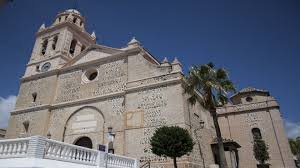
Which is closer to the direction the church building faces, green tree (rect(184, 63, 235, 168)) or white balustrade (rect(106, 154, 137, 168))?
the white balustrade

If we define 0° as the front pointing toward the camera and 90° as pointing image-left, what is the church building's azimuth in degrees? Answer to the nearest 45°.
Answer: approximately 45°

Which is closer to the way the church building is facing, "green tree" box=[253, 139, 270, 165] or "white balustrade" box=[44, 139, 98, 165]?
the white balustrade

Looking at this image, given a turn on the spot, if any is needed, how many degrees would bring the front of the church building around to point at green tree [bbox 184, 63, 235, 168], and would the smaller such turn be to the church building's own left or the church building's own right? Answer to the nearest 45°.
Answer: approximately 90° to the church building's own left

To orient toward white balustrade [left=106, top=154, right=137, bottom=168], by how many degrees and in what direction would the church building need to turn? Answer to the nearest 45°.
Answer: approximately 45° to its left

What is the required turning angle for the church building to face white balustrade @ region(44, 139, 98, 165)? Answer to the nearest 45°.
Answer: approximately 45° to its left

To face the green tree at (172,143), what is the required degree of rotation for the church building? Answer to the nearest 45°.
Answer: approximately 90° to its left
